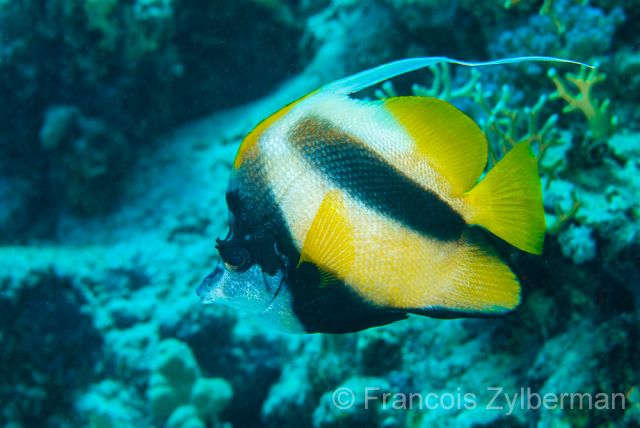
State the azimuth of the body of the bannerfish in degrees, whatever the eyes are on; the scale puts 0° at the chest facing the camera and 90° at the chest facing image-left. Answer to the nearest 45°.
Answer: approximately 90°

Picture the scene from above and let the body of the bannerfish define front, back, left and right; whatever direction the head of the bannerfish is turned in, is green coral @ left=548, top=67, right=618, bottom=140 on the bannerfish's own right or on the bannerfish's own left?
on the bannerfish's own right

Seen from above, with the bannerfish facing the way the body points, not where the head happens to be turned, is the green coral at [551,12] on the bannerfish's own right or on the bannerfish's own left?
on the bannerfish's own right
